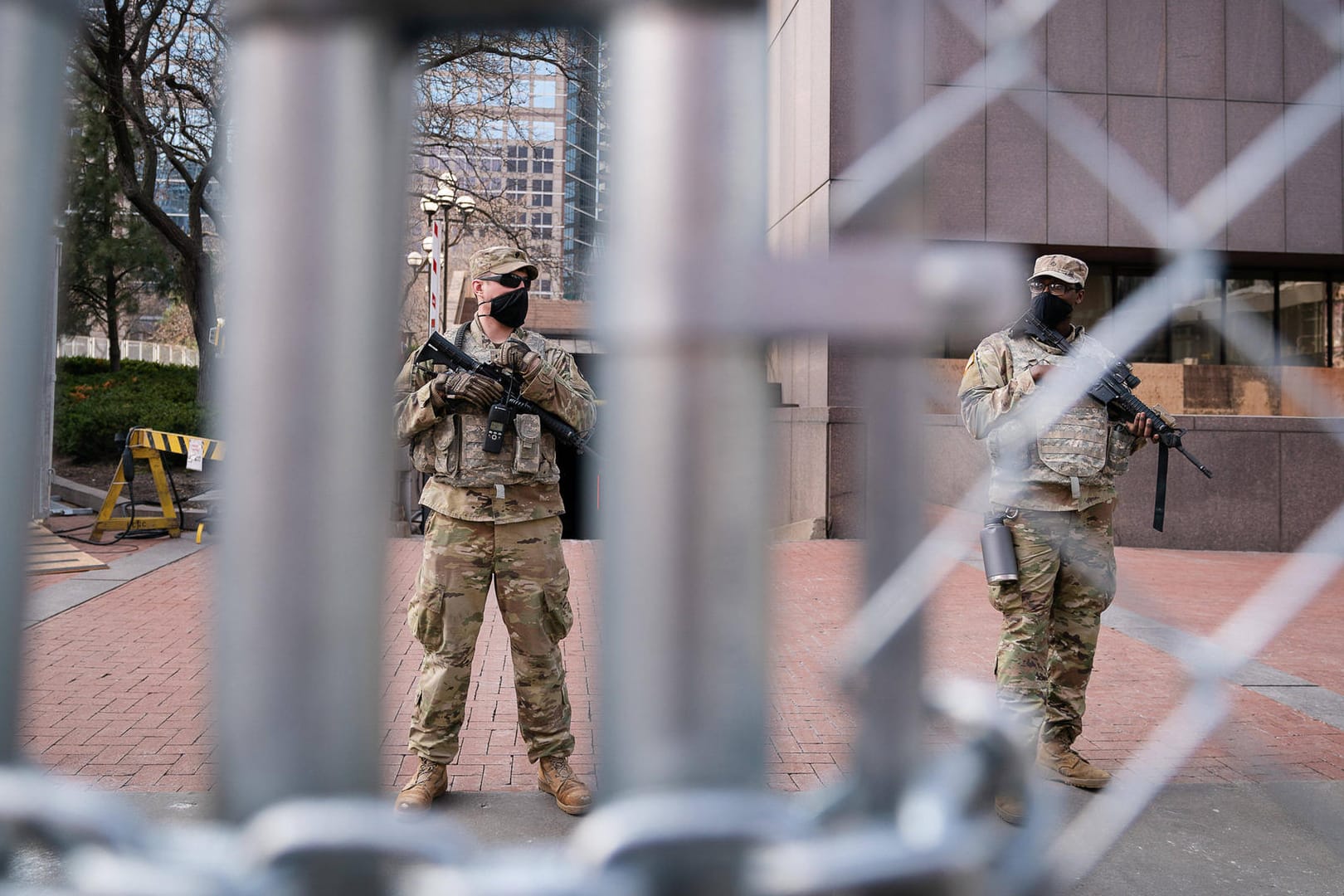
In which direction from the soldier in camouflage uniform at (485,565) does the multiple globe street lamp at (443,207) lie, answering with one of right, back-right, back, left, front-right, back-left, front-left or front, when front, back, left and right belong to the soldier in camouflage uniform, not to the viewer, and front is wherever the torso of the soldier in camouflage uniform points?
back

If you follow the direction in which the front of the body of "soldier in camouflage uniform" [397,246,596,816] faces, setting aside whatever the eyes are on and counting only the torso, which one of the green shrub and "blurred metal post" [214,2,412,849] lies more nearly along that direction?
the blurred metal post

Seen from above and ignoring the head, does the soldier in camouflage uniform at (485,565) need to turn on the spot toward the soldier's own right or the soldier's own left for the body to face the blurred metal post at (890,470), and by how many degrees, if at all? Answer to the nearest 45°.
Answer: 0° — they already face it

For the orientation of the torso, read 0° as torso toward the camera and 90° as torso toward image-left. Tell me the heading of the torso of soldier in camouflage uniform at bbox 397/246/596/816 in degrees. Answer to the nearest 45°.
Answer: approximately 0°

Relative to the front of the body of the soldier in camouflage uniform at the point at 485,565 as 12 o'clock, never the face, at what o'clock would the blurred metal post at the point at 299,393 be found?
The blurred metal post is roughly at 12 o'clock from the soldier in camouflage uniform.

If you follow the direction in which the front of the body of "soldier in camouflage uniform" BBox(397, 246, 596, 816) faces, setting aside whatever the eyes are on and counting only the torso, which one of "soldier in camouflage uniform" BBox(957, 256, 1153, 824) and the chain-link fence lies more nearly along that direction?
the chain-link fence

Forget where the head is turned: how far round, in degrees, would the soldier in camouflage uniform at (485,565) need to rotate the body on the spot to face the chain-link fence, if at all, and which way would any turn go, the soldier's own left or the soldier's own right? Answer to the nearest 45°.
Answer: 0° — they already face it

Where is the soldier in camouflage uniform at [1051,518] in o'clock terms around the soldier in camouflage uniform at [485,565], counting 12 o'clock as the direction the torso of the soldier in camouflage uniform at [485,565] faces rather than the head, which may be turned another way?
the soldier in camouflage uniform at [1051,518] is roughly at 9 o'clock from the soldier in camouflage uniform at [485,565].

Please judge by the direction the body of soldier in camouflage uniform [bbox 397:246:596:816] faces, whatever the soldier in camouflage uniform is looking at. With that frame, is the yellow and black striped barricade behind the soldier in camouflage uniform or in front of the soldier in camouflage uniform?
behind

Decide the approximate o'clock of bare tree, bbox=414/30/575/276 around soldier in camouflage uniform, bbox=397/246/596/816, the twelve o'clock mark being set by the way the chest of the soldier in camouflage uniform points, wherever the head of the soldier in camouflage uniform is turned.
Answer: The bare tree is roughly at 6 o'clock from the soldier in camouflage uniform.
